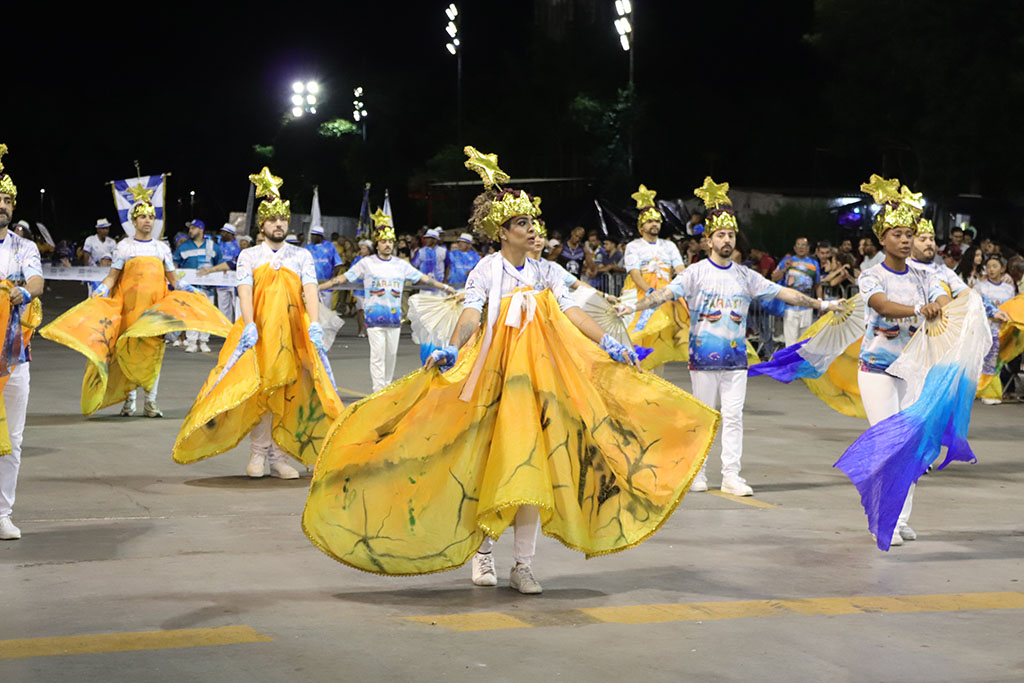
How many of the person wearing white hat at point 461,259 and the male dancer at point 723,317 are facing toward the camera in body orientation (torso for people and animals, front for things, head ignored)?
2

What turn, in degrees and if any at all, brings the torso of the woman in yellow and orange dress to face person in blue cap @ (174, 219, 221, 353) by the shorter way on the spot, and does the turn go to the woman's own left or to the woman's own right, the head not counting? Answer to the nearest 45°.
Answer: approximately 180°

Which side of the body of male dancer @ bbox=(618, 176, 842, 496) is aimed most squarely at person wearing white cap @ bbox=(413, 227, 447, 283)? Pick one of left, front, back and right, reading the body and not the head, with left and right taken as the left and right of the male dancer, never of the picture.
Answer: back

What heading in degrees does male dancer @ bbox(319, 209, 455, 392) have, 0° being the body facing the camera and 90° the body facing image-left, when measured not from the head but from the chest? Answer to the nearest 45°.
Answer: approximately 0°

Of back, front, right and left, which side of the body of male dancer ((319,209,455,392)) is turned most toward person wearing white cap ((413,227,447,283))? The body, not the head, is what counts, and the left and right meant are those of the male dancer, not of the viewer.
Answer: back

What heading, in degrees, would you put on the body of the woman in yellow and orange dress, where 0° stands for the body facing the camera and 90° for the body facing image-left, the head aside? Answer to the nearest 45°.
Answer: approximately 0°

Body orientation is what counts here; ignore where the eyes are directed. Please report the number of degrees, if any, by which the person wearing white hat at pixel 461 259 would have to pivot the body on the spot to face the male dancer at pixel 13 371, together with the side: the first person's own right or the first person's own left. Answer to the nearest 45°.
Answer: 0° — they already face them

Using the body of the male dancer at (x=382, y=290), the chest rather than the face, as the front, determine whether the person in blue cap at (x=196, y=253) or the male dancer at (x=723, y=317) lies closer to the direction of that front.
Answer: the male dancer
